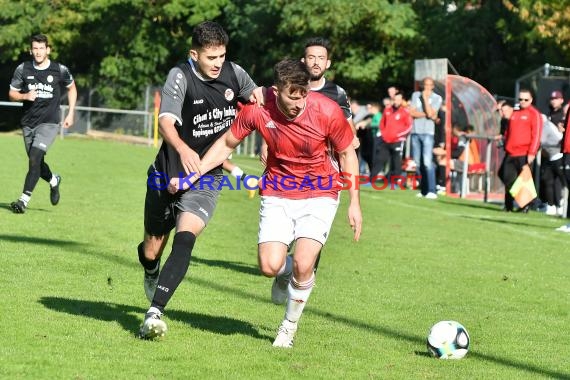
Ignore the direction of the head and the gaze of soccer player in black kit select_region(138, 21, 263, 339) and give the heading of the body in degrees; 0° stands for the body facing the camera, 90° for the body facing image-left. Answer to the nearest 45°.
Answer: approximately 315°

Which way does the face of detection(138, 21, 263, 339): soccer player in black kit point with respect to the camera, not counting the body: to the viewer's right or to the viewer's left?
to the viewer's right

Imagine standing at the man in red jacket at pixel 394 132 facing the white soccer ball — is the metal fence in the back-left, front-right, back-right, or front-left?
back-right

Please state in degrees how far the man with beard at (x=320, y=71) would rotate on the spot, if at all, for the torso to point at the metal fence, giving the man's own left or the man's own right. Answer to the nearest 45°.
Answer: approximately 180°

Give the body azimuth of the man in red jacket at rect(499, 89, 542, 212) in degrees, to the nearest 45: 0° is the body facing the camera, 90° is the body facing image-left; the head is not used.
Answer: approximately 45°

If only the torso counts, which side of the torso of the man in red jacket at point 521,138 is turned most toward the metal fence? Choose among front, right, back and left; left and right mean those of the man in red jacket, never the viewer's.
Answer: right

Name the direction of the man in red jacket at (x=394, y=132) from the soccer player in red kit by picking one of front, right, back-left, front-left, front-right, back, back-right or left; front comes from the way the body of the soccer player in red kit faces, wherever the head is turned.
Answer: back

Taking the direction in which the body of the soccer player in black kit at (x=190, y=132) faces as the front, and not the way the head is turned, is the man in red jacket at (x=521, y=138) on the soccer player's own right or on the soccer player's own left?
on the soccer player's own left

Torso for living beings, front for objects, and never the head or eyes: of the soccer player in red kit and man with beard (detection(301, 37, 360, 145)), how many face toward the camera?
2
